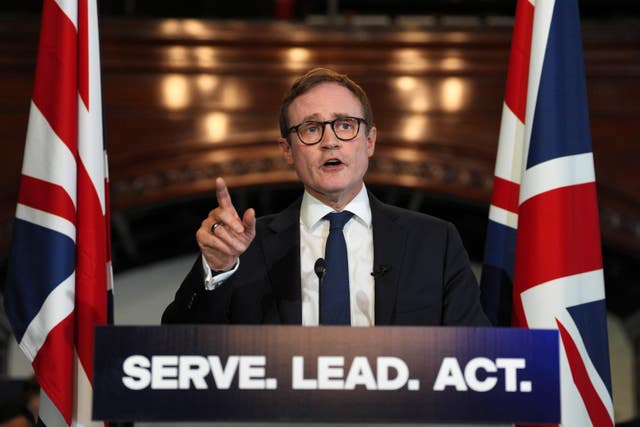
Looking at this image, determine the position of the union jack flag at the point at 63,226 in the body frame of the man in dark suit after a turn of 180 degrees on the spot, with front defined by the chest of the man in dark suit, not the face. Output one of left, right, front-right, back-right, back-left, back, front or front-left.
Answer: front-left

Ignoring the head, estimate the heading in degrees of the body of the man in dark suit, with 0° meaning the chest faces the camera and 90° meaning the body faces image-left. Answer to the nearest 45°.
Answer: approximately 0°

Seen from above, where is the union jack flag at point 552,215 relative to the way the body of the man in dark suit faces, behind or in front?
behind
